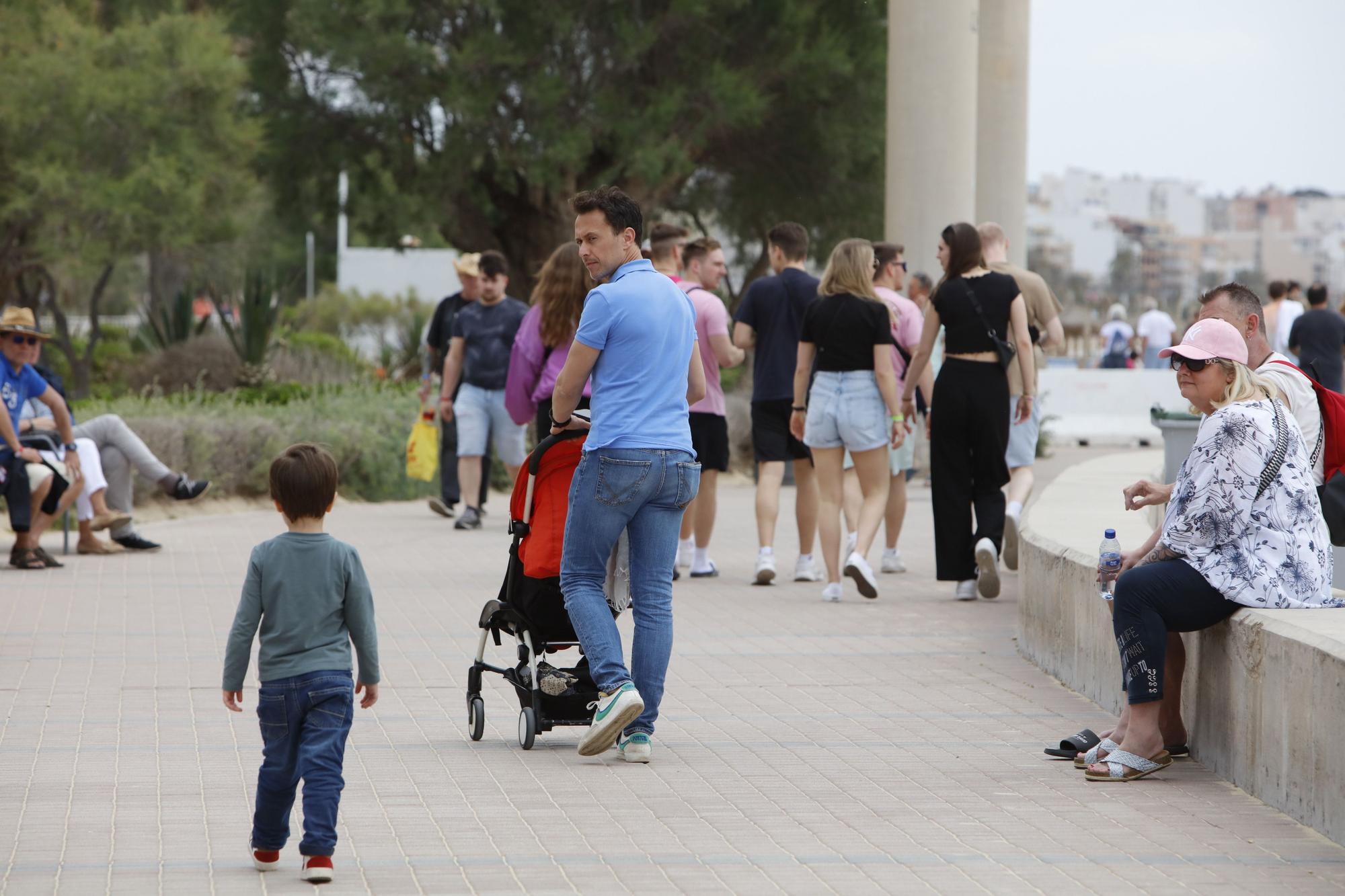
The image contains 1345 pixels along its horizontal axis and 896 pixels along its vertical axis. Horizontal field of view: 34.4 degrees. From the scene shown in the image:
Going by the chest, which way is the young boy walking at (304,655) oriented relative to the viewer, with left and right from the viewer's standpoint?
facing away from the viewer

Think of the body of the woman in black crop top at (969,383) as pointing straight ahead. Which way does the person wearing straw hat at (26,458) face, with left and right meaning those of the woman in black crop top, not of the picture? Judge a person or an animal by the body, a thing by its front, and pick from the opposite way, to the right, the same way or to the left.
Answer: to the right

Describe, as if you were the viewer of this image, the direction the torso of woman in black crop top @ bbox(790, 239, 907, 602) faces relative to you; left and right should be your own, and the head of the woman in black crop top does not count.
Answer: facing away from the viewer

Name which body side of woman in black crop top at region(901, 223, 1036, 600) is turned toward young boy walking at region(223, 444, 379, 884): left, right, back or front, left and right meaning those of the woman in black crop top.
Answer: back

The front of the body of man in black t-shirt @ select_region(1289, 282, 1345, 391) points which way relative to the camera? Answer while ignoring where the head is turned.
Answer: away from the camera

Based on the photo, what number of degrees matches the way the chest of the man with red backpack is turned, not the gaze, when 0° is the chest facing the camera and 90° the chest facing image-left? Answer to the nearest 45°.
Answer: approximately 90°

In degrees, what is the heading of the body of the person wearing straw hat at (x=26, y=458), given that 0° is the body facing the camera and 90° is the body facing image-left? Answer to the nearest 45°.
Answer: approximately 315°

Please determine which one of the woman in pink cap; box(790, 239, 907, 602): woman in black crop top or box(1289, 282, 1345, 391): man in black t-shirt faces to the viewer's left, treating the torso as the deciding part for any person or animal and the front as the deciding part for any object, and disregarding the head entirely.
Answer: the woman in pink cap

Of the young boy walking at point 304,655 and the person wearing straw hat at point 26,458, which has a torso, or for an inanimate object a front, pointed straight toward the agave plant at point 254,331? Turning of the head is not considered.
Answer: the young boy walking

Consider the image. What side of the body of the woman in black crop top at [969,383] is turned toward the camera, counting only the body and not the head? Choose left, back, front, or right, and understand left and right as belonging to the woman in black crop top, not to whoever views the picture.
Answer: back

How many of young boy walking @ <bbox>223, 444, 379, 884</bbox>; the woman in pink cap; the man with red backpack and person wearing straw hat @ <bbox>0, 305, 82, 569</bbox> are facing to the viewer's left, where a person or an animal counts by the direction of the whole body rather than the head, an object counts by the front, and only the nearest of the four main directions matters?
2

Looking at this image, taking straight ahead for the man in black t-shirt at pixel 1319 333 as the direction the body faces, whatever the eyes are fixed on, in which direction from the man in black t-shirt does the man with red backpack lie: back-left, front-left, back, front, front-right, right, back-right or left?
back

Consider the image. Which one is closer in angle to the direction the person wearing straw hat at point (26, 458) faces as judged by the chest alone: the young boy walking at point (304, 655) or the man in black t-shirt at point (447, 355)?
the young boy walking
